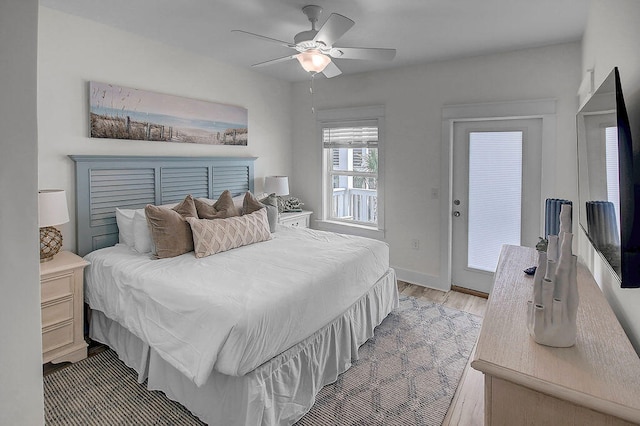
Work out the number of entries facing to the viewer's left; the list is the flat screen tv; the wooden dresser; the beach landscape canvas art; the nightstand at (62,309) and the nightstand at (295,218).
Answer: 2

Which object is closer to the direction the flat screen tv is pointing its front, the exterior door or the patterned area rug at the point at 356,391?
the patterned area rug

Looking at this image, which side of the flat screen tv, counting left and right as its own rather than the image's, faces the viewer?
left

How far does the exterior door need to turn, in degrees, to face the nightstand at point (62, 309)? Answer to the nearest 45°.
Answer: approximately 45° to its right

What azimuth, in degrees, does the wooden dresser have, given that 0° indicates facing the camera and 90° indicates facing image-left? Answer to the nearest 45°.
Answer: approximately 90°

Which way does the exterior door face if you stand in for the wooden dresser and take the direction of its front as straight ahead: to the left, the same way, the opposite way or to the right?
to the left
